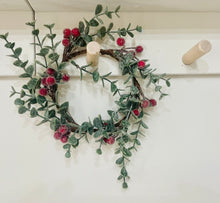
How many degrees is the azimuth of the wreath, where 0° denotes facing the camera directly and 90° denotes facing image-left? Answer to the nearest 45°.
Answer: approximately 0°
